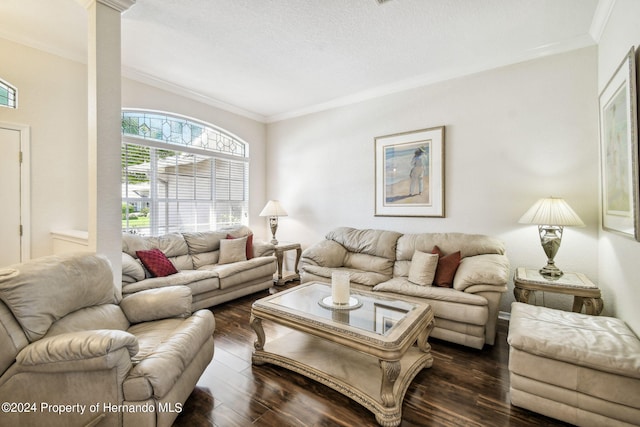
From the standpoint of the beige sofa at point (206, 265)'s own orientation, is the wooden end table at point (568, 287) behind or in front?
in front

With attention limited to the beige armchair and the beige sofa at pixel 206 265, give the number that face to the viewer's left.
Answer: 0

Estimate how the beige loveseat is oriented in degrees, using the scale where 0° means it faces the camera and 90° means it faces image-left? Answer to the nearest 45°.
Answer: approximately 45°

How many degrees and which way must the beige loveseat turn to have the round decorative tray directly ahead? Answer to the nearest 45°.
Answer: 0° — it already faces it

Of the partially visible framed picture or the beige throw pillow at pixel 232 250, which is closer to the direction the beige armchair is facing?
the partially visible framed picture

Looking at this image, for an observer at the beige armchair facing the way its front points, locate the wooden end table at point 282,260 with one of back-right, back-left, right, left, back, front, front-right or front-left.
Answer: left

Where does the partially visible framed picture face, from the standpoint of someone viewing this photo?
facing to the left of the viewer

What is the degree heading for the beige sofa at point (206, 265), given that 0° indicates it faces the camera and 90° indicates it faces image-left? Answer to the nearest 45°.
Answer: approximately 315°

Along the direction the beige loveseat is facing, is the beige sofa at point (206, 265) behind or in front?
in front

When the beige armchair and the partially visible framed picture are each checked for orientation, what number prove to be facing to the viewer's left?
1

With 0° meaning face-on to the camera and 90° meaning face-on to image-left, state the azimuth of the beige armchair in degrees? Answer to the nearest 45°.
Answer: approximately 315°

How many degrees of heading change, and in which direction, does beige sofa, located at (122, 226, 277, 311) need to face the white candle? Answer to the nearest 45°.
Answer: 0° — it already faces it
